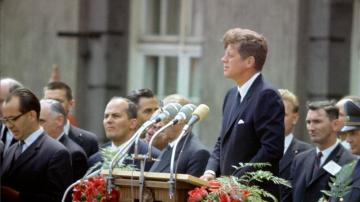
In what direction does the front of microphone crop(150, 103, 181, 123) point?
to the viewer's right

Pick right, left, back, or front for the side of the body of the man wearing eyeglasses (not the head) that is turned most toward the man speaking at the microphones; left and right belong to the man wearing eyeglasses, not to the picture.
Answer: left

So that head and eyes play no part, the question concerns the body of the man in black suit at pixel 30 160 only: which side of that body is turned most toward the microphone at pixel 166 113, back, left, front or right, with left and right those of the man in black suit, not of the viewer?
left

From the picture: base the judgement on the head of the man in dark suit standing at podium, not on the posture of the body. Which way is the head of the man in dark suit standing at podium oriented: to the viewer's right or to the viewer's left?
to the viewer's left

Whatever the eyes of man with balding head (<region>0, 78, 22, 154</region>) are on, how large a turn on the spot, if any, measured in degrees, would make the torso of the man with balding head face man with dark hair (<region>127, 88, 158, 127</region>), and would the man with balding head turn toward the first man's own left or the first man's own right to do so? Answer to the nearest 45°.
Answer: approximately 135° to the first man's own left

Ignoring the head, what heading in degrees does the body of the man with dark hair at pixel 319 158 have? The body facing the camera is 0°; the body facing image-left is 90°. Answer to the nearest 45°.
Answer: approximately 45°

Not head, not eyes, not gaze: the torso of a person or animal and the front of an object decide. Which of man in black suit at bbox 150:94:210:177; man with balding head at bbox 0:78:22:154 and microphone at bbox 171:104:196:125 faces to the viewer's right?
the microphone

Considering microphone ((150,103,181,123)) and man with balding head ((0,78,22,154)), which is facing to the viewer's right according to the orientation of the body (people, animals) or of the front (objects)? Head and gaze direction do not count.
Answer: the microphone
